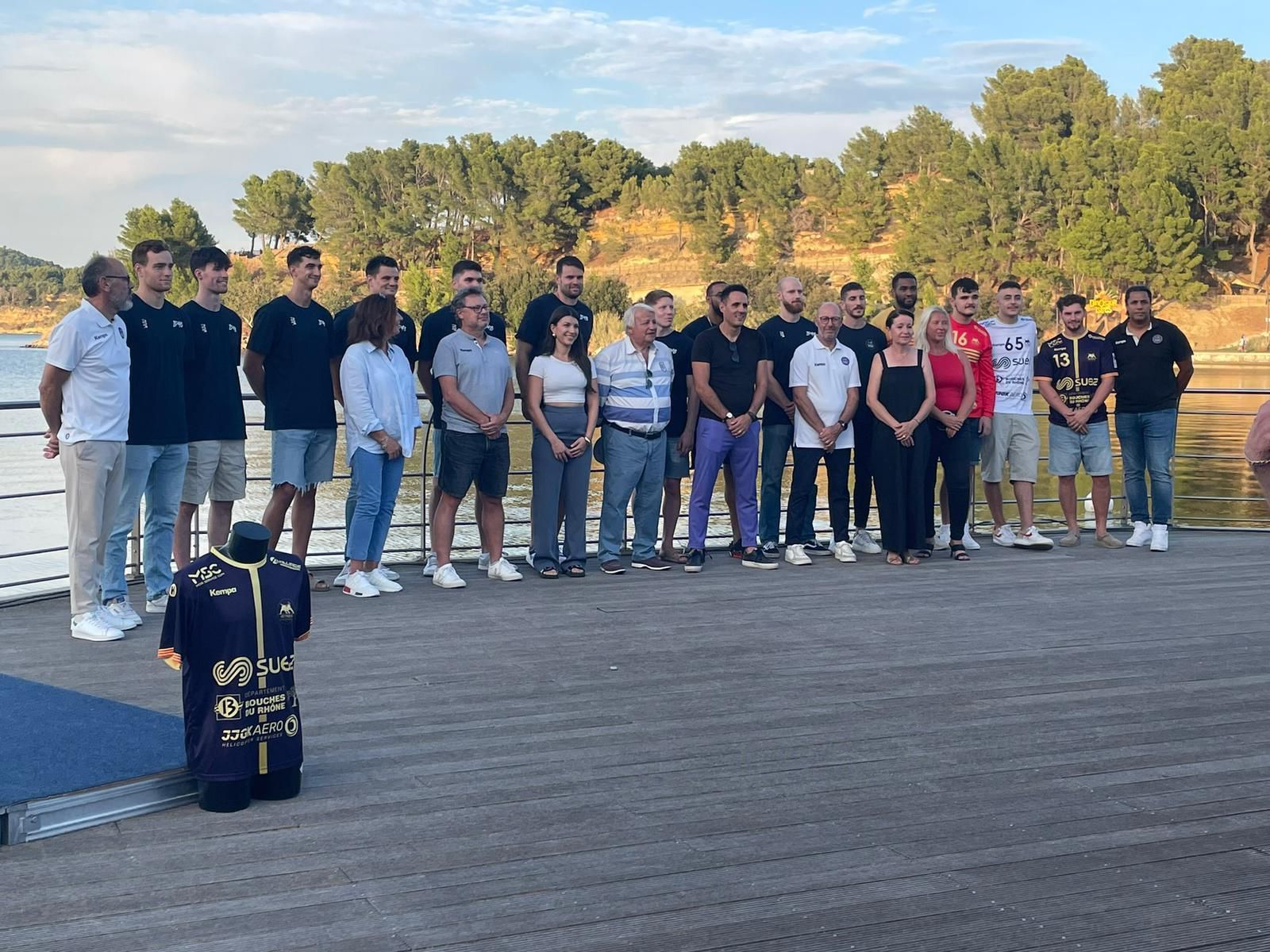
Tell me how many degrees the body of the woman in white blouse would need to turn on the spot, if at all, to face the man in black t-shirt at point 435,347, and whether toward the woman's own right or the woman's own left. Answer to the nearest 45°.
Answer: approximately 90° to the woman's own left

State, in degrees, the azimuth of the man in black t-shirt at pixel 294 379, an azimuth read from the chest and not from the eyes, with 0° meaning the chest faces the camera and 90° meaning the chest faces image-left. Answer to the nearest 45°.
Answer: approximately 315°

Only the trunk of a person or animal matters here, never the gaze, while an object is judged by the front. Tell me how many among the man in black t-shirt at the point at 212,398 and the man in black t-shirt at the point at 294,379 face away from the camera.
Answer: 0

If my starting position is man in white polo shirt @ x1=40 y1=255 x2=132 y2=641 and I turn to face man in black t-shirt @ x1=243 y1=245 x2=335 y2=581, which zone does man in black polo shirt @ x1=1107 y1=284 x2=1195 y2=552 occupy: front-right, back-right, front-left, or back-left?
front-right

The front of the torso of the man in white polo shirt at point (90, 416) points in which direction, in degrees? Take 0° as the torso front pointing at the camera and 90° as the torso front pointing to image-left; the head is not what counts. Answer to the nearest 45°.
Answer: approximately 315°

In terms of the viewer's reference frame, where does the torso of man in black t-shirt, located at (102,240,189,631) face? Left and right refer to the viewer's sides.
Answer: facing the viewer and to the right of the viewer

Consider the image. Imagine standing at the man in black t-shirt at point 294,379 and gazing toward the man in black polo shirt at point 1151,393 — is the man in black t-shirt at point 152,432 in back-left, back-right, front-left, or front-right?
back-right

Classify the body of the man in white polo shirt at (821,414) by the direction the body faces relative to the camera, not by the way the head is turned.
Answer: toward the camera

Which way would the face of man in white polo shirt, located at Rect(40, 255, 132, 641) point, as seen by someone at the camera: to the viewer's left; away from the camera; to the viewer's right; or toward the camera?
to the viewer's right
